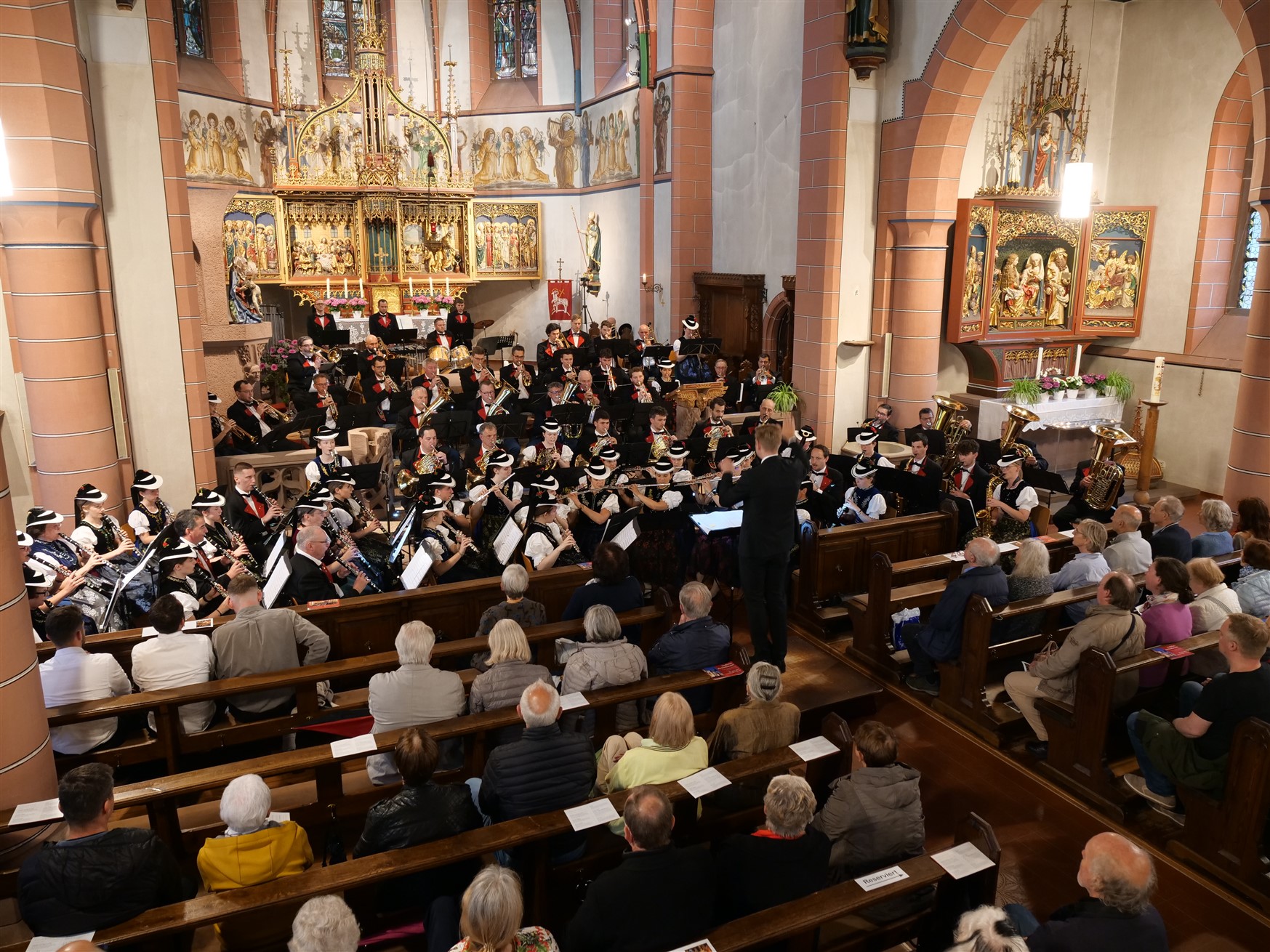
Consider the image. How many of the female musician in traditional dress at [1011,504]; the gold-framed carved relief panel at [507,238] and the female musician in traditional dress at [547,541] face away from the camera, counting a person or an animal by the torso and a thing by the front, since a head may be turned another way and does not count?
0

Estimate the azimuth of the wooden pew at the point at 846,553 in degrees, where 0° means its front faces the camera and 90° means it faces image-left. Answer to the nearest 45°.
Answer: approximately 135°

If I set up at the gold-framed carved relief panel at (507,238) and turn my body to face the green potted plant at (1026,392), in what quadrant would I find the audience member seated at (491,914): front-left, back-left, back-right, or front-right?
front-right

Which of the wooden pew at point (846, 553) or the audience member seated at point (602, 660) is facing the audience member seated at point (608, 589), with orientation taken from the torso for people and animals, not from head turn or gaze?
the audience member seated at point (602, 660)

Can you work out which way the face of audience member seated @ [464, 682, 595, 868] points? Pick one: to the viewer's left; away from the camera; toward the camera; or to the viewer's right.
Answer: away from the camera

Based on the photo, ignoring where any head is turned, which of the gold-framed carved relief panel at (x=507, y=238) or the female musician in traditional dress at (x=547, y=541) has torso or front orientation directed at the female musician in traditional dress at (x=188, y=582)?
the gold-framed carved relief panel

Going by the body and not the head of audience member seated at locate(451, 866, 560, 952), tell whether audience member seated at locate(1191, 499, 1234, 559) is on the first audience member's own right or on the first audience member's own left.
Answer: on the first audience member's own right

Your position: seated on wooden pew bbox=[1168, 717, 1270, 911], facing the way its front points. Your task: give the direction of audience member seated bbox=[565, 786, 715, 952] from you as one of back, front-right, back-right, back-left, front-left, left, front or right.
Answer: left

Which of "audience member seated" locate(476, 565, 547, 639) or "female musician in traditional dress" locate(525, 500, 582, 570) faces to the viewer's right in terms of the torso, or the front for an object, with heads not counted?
the female musician in traditional dress

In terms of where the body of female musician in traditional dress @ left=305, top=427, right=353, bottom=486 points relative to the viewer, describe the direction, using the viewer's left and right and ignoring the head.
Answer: facing the viewer and to the right of the viewer

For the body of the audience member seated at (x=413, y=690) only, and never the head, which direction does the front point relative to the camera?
away from the camera

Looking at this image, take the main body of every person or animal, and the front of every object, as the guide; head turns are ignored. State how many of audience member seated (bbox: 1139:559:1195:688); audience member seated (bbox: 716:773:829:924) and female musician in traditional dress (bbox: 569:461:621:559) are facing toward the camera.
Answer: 1

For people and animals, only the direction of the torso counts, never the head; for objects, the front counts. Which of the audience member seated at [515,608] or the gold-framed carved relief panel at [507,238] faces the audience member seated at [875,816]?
the gold-framed carved relief panel

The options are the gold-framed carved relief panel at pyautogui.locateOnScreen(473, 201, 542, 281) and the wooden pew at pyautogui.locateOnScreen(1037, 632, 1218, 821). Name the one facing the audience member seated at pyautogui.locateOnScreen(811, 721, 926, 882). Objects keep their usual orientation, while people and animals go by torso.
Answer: the gold-framed carved relief panel

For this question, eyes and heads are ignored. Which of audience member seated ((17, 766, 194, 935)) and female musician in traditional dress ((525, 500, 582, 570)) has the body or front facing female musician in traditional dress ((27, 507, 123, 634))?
the audience member seated

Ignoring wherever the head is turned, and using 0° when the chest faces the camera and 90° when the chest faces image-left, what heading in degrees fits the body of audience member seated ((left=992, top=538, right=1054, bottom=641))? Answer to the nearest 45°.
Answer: approximately 135°

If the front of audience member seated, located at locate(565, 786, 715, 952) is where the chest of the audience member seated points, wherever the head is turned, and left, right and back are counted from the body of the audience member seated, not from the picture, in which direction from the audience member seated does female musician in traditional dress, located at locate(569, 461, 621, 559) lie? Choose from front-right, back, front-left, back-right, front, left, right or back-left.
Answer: front

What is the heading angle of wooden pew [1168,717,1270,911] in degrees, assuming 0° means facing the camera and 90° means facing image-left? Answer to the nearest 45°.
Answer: approximately 135°

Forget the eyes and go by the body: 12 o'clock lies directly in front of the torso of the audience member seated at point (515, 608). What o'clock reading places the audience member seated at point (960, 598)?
the audience member seated at point (960, 598) is roughly at 3 o'clock from the audience member seated at point (515, 608).

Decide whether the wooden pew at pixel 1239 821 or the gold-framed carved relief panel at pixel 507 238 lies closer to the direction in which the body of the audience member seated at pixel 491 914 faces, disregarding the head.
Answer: the gold-framed carved relief panel

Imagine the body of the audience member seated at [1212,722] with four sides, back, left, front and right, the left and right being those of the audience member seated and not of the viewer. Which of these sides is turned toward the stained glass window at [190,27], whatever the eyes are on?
front

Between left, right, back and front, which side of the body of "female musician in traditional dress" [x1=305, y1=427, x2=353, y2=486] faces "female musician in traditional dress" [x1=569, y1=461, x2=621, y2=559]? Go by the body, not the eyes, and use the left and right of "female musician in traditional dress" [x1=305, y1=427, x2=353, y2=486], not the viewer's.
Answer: front

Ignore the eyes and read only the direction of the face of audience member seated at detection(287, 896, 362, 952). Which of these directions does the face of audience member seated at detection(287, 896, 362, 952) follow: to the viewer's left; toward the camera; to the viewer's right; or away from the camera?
away from the camera

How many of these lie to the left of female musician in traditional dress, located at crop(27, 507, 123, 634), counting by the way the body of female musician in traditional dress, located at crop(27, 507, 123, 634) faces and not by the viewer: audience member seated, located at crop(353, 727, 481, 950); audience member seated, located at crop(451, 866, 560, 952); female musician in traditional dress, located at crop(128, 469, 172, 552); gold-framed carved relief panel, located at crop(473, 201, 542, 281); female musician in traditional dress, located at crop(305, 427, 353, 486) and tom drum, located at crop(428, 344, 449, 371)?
4
